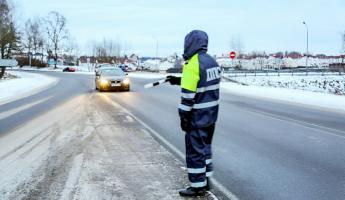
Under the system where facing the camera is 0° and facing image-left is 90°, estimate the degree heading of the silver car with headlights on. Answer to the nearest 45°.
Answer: approximately 0°

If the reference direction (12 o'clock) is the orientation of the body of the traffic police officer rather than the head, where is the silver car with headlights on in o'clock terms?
The silver car with headlights on is roughly at 1 o'clock from the traffic police officer.

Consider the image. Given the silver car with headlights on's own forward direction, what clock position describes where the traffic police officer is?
The traffic police officer is roughly at 12 o'clock from the silver car with headlights on.

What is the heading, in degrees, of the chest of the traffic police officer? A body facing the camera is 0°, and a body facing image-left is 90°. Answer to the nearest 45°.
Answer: approximately 135°

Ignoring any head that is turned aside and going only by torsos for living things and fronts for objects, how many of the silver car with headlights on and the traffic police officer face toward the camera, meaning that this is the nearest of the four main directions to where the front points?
1

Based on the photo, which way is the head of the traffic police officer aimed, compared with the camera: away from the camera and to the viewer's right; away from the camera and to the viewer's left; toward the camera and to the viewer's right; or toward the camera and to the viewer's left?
away from the camera and to the viewer's left
